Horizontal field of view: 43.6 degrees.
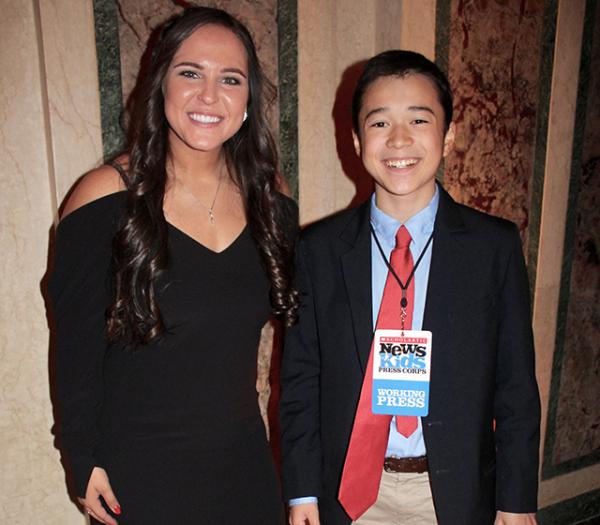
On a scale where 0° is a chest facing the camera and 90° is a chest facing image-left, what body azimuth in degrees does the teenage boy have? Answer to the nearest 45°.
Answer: approximately 0°

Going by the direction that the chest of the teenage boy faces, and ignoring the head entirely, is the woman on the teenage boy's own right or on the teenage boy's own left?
on the teenage boy's own right
